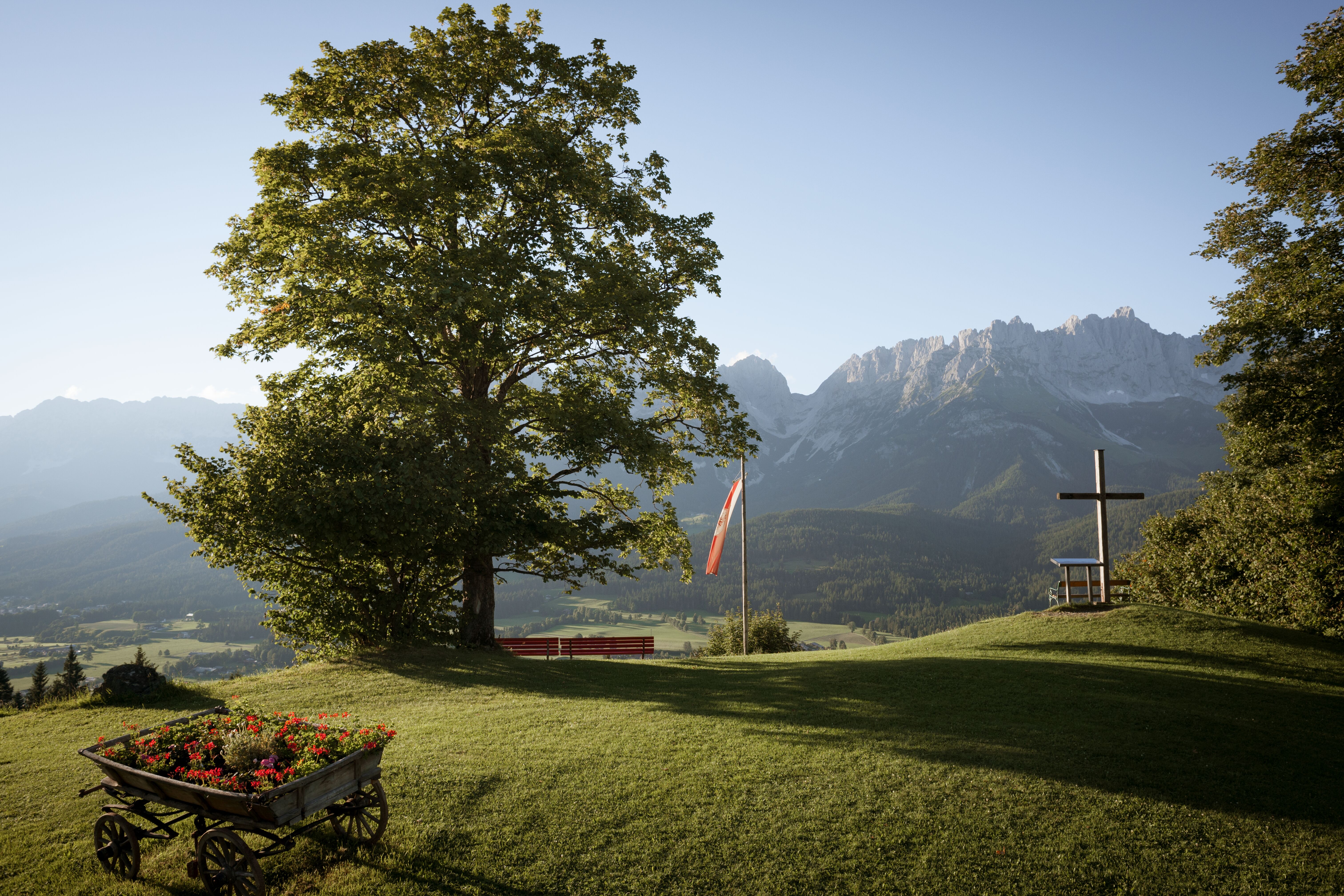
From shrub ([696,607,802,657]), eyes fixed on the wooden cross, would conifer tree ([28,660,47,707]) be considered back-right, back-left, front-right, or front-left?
back-right

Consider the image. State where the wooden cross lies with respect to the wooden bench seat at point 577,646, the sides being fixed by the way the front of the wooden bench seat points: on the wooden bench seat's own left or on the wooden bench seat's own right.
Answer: on the wooden bench seat's own right

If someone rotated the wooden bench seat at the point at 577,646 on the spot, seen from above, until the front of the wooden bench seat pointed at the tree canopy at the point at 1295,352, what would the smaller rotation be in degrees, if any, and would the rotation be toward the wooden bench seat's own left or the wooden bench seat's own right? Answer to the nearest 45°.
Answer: approximately 135° to the wooden bench seat's own right

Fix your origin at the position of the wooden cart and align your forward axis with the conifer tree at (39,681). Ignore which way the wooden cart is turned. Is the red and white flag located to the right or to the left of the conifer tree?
right

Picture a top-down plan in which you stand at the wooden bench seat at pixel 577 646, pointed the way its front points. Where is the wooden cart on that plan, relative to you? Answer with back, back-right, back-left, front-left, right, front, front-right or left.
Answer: back

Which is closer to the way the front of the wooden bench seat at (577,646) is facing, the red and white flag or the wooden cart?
the red and white flag

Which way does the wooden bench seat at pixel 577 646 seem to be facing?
away from the camera
